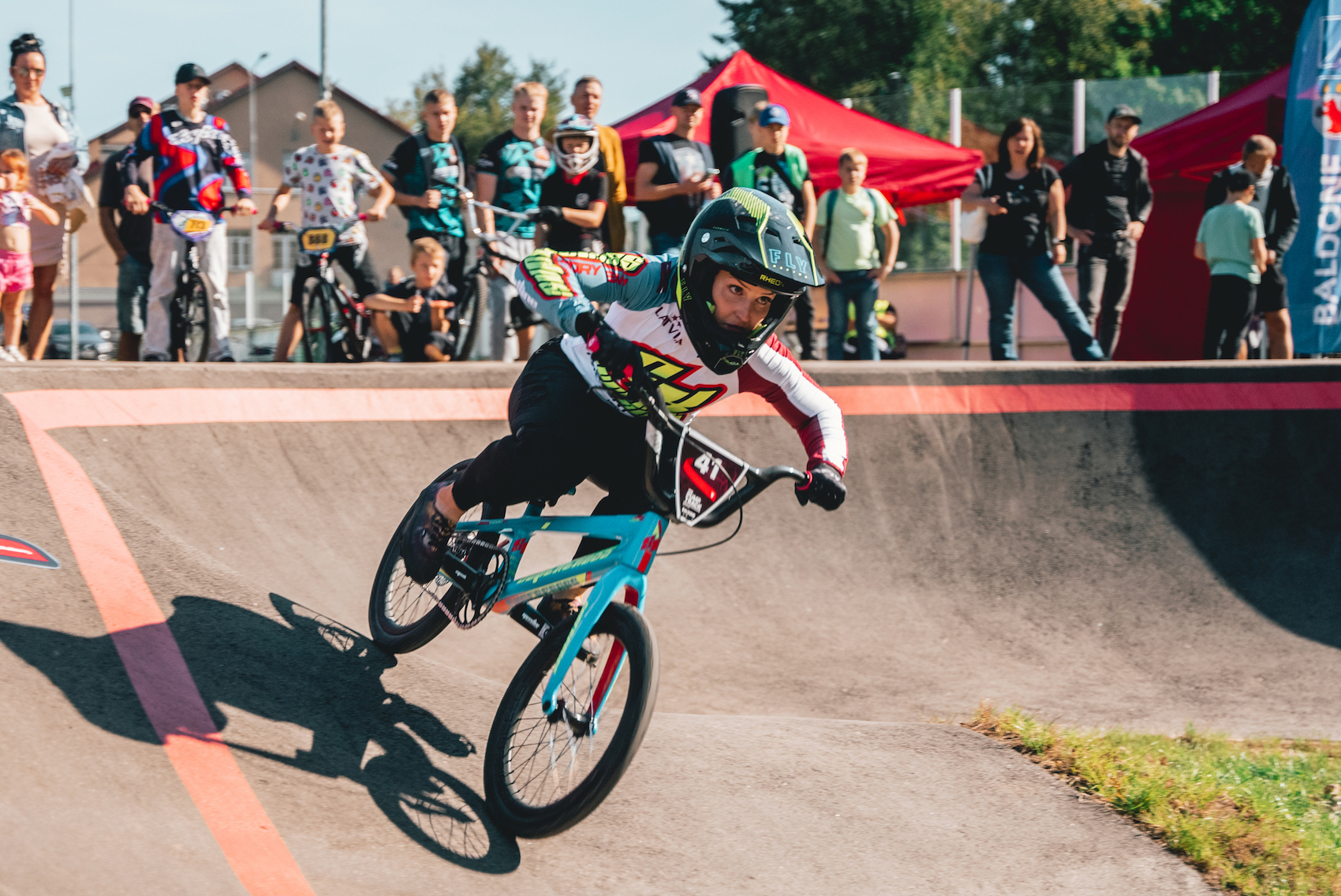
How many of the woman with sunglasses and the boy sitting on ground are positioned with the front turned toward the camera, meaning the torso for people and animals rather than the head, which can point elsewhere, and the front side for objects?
2

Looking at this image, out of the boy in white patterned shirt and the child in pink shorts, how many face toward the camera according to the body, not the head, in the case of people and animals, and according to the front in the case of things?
2

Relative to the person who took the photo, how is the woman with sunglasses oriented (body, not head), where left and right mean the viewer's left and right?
facing the viewer

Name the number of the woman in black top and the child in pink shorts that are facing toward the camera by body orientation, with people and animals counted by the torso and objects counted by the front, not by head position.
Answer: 2

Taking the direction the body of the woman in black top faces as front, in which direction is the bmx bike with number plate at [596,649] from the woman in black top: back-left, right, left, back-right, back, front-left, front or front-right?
front

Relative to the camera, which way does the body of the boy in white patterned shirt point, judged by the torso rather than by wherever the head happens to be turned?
toward the camera

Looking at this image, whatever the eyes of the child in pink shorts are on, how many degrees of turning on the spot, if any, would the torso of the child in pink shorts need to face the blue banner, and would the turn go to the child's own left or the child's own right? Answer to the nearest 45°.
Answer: approximately 90° to the child's own left

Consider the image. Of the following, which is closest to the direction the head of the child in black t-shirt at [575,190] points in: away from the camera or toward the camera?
toward the camera

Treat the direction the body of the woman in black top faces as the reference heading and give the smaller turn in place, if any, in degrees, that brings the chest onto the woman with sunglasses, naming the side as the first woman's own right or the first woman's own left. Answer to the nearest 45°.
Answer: approximately 45° to the first woman's own right

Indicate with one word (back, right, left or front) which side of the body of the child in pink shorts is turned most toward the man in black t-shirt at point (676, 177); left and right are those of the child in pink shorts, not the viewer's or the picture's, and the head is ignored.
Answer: left
